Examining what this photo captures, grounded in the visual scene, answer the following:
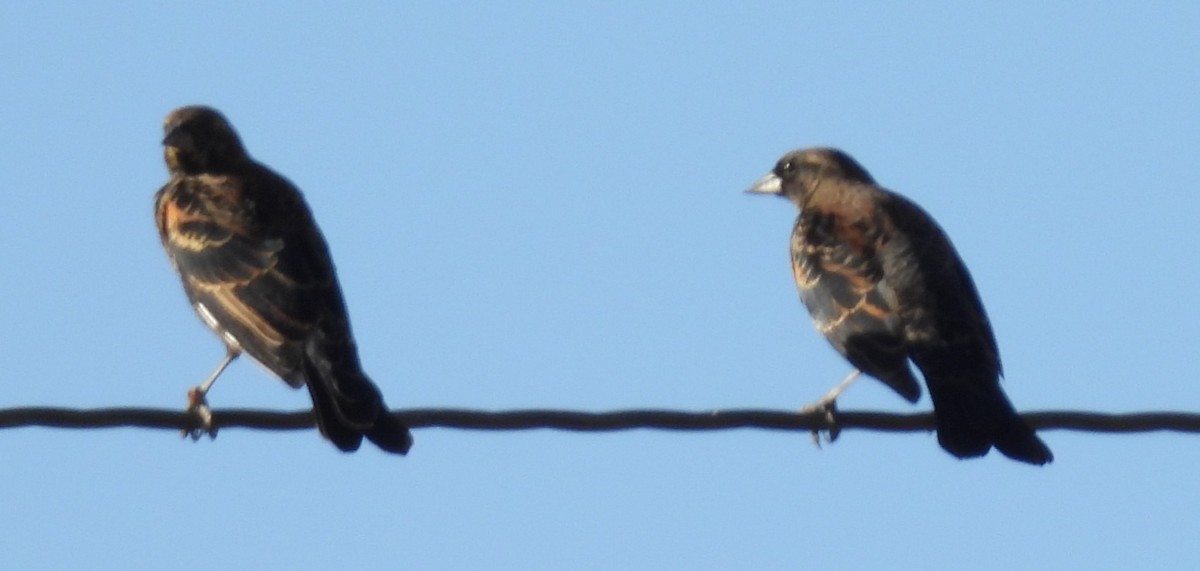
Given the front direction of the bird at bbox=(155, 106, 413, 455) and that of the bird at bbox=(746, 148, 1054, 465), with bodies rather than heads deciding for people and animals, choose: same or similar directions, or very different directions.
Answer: same or similar directions

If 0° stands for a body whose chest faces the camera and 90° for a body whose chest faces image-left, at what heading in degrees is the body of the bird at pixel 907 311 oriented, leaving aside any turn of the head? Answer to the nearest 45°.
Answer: approximately 135°

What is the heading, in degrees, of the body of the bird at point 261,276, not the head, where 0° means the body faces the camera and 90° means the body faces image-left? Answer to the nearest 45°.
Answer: approximately 135°

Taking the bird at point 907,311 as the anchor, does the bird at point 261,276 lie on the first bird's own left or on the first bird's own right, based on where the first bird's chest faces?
on the first bird's own left

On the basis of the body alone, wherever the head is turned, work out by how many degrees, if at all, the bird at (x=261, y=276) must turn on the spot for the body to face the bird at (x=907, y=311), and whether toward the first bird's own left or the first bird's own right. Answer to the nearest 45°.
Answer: approximately 135° to the first bird's own right

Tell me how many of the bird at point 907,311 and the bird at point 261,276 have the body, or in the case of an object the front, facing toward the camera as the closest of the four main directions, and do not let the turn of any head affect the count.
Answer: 0
